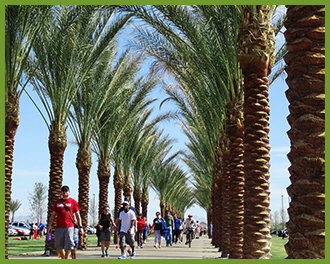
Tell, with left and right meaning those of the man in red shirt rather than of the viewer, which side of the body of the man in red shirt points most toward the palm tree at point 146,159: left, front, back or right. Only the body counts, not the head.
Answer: back

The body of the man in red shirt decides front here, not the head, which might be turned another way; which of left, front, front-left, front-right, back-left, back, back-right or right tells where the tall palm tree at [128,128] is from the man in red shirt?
back

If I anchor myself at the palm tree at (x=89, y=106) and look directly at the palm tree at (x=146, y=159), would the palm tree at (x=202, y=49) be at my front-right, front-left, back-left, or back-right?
back-right

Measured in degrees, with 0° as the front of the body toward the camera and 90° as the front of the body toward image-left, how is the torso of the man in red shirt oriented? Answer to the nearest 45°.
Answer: approximately 0°

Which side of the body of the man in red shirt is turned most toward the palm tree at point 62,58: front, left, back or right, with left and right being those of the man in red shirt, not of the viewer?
back

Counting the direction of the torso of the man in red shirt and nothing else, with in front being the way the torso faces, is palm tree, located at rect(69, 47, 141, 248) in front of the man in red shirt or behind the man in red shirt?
behind

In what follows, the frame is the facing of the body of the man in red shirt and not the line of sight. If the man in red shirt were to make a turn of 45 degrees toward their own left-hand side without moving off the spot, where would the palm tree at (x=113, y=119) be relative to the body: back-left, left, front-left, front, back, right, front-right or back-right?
back-left

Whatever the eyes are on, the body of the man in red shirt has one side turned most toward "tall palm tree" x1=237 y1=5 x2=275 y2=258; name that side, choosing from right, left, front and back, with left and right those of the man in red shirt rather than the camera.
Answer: left
